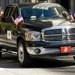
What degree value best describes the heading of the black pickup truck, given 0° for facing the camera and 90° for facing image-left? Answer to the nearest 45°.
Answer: approximately 315°
